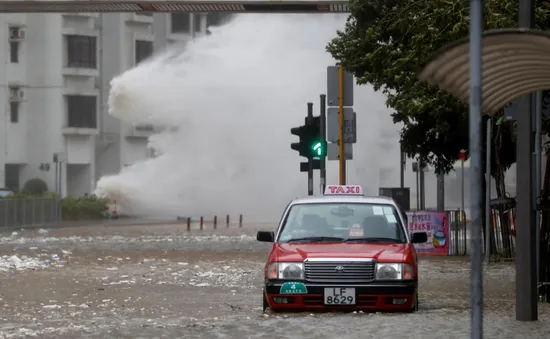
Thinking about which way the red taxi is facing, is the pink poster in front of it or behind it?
behind

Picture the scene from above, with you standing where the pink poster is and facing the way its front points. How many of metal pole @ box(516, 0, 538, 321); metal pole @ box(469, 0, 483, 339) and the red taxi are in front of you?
3

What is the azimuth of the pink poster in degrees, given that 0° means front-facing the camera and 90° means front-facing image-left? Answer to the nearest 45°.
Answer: approximately 0°

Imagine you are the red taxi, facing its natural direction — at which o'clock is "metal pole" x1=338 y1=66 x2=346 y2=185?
The metal pole is roughly at 6 o'clock from the red taxi.

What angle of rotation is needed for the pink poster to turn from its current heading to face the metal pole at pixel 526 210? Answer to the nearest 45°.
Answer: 0° — it already faces it

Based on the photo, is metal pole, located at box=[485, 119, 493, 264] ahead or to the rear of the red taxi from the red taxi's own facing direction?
to the rear

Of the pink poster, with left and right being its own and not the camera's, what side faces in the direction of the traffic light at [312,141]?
right

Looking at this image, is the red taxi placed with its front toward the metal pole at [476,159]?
yes

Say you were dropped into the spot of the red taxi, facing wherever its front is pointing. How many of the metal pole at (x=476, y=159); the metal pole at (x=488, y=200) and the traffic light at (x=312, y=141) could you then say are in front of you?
1

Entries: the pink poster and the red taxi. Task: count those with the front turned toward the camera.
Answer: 2

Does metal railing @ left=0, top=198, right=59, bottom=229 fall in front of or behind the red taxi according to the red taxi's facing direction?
behind

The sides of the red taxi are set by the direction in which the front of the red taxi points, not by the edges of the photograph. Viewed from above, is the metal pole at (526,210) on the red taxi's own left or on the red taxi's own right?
on the red taxi's own left
